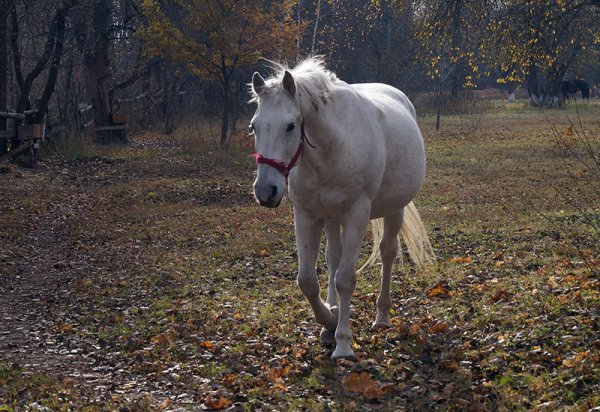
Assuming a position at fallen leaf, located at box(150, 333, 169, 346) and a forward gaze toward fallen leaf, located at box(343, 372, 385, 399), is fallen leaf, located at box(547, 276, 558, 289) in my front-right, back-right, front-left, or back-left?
front-left

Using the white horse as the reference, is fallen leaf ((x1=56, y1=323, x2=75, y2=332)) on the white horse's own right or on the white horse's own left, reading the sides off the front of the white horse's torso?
on the white horse's own right

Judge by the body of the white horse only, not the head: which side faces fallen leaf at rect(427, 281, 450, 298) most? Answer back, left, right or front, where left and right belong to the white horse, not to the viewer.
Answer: back

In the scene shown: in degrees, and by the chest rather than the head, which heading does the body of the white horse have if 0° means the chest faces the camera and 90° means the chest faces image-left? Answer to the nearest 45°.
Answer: approximately 45°

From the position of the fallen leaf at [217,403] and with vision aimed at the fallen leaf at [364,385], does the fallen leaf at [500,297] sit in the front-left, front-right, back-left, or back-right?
front-left

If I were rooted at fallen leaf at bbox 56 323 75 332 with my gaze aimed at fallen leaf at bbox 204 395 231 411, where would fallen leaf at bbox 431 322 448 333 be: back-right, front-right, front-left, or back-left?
front-left

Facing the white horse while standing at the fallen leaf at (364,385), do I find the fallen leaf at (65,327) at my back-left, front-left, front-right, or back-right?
front-left
